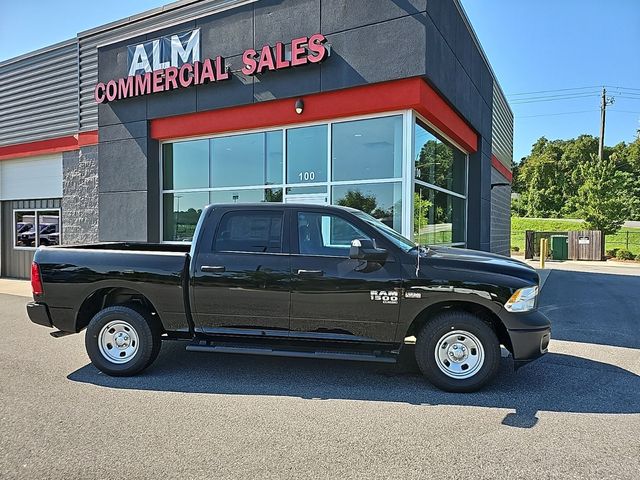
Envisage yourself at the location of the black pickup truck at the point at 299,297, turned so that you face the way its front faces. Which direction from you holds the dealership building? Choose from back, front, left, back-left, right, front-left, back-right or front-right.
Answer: left

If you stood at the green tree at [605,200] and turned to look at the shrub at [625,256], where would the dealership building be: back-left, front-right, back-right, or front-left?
front-right

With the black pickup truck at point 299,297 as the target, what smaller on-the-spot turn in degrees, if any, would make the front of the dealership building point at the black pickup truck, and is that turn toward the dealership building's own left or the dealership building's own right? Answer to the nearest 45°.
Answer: approximately 45° to the dealership building's own left

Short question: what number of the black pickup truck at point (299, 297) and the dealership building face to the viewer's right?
1

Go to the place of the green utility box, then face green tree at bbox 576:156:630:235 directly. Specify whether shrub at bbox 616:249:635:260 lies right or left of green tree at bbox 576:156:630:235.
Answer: right

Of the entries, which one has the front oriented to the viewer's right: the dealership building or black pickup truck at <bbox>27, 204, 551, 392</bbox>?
the black pickup truck

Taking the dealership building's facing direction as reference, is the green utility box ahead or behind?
behind

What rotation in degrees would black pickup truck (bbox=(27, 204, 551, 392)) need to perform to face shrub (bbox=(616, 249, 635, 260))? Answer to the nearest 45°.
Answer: approximately 45° to its left

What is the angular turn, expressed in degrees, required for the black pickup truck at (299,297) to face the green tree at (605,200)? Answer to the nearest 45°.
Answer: approximately 45° to its left

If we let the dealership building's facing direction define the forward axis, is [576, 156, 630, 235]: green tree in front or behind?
behind

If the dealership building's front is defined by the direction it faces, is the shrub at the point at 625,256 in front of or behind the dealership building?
behind

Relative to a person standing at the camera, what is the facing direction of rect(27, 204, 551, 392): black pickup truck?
facing to the right of the viewer

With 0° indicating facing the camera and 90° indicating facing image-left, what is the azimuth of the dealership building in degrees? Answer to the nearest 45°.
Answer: approximately 45°
